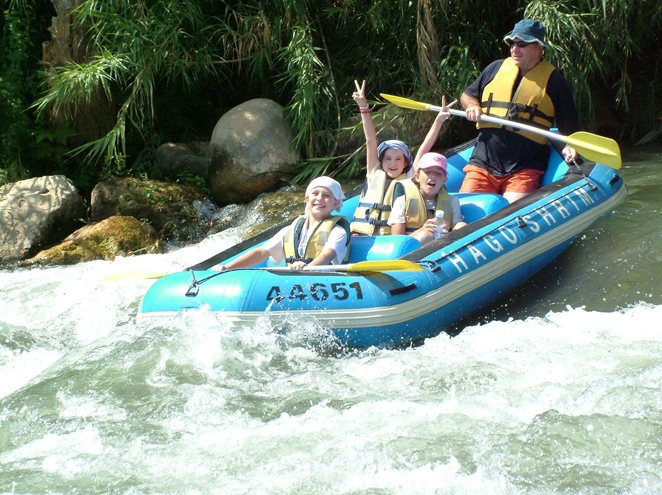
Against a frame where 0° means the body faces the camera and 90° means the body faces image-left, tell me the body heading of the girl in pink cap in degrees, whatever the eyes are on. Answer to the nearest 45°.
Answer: approximately 0°

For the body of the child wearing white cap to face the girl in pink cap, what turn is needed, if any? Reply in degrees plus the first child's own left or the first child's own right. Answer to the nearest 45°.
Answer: approximately 180°

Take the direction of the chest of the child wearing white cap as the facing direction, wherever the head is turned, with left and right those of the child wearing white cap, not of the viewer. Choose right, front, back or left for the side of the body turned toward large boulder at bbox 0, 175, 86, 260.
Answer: right

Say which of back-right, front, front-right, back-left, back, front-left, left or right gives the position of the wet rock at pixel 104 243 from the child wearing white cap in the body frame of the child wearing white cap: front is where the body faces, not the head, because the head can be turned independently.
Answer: right

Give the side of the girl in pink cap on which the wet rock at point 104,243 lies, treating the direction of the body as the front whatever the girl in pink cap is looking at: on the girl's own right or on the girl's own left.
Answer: on the girl's own right

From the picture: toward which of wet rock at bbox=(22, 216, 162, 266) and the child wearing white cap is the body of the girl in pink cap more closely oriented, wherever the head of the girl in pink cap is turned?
the child wearing white cap

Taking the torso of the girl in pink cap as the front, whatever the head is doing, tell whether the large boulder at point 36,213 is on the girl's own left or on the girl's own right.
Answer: on the girl's own right

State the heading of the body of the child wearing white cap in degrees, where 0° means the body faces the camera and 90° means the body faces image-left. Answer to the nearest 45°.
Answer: approximately 45°

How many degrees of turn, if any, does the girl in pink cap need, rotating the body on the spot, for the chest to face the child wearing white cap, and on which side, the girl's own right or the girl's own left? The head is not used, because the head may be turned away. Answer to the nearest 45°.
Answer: approximately 45° to the girl's own right

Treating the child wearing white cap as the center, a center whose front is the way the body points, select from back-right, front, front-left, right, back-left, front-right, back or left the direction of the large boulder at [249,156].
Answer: back-right

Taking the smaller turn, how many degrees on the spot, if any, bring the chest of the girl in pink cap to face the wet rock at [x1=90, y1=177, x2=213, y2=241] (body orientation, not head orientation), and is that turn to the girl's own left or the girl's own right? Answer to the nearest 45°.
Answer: approximately 135° to the girl's own right
